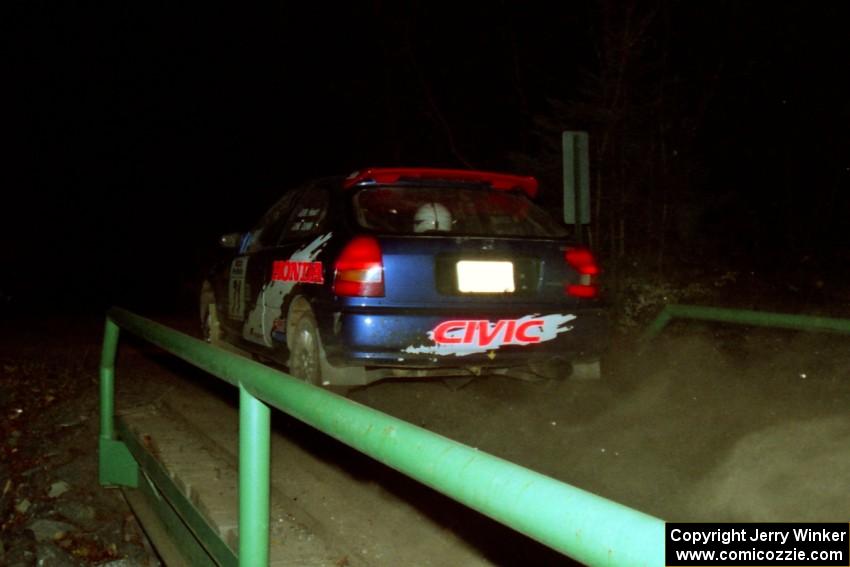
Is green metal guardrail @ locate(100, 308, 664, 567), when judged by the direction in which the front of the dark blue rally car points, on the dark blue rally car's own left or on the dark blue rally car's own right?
on the dark blue rally car's own left

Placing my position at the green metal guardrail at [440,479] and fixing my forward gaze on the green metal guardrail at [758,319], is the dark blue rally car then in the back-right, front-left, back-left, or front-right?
front-left

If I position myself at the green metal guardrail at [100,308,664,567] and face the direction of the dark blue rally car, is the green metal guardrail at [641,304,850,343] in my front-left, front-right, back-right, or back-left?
front-right

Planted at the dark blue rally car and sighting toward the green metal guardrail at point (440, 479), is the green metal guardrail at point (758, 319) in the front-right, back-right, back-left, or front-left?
back-left

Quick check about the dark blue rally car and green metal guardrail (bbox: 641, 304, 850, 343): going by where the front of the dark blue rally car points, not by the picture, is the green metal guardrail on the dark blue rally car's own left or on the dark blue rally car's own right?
on the dark blue rally car's own right

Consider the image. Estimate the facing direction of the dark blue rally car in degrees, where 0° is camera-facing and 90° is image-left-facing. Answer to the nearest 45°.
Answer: approximately 135°
